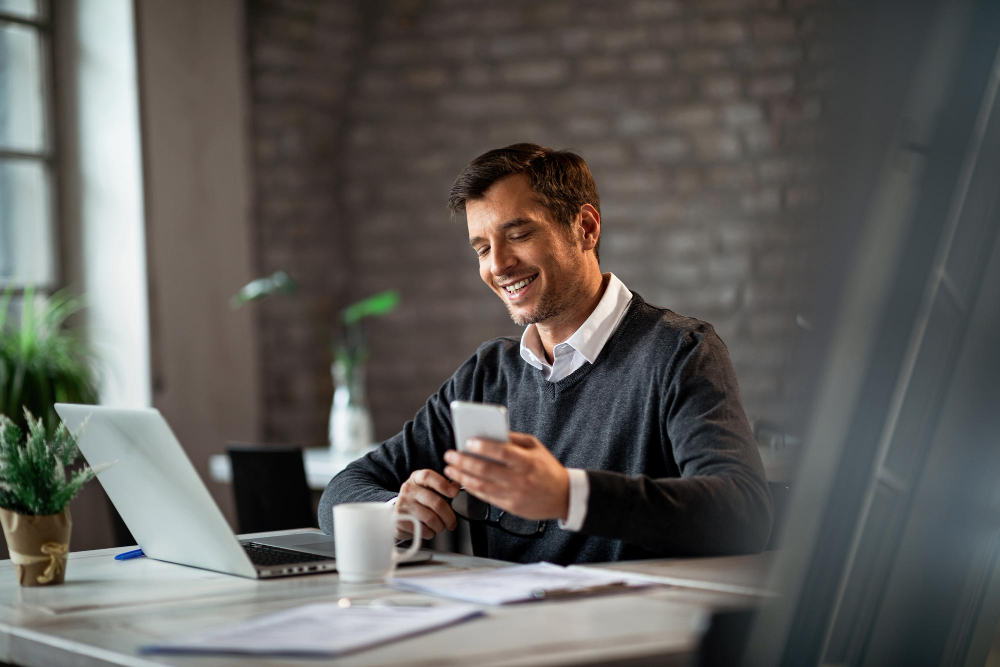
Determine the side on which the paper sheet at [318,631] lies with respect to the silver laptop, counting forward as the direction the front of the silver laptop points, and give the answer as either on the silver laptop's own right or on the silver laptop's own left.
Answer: on the silver laptop's own right

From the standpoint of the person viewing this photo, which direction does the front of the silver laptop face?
facing away from the viewer and to the right of the viewer

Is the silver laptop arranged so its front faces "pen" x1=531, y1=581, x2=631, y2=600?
no

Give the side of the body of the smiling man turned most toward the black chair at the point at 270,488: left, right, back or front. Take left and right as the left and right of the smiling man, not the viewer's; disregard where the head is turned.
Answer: right

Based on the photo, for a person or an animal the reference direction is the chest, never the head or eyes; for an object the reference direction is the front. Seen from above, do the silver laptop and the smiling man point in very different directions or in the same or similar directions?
very different directions

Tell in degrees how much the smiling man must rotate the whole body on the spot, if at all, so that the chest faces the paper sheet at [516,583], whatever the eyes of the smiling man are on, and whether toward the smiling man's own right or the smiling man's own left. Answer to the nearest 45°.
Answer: approximately 45° to the smiling man's own left

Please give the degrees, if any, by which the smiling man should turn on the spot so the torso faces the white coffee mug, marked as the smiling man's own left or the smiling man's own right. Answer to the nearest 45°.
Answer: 0° — they already face it

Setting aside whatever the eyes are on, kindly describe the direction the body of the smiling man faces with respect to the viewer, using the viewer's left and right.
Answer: facing the viewer and to the left of the viewer

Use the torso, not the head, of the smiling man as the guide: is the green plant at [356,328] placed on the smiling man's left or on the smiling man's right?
on the smiling man's right

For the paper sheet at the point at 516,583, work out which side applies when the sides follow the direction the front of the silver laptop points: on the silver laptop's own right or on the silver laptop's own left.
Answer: on the silver laptop's own right

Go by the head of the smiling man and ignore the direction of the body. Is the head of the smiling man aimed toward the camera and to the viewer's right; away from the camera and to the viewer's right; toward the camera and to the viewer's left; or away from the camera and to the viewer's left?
toward the camera and to the viewer's left
